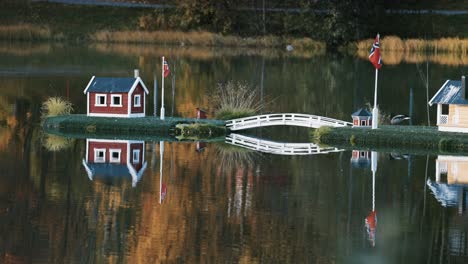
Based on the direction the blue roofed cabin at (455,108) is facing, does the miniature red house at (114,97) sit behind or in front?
in front

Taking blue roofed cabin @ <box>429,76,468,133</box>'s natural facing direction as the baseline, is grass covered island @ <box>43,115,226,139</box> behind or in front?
in front

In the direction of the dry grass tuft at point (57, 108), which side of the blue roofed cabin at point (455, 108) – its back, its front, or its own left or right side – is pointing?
front
